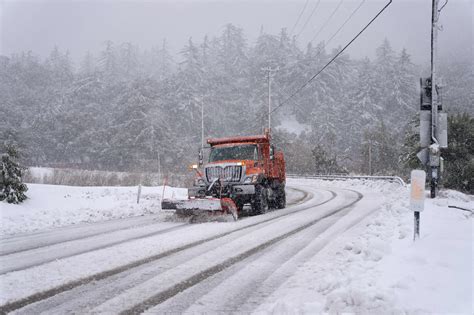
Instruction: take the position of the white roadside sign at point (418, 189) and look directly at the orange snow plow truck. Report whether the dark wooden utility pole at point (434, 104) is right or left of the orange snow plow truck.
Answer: right

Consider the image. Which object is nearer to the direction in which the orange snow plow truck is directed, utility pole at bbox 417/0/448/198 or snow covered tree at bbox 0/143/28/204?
the snow covered tree

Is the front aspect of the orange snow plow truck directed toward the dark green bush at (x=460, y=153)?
no

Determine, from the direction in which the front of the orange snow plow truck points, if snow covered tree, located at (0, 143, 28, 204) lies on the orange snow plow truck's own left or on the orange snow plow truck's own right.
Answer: on the orange snow plow truck's own right

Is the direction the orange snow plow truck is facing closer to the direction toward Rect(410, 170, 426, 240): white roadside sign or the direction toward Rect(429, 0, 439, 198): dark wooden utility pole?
the white roadside sign

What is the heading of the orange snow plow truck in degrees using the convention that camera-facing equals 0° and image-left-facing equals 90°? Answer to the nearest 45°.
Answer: approximately 45°

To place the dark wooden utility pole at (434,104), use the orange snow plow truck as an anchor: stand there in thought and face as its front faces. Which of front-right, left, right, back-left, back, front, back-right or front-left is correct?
back-left

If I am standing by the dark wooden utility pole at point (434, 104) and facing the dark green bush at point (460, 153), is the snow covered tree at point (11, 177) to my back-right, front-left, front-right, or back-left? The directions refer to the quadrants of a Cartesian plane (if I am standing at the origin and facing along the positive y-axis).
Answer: back-left

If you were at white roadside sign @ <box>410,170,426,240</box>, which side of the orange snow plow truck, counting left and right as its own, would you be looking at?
left

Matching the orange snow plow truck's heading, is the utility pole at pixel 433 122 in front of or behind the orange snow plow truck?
behind

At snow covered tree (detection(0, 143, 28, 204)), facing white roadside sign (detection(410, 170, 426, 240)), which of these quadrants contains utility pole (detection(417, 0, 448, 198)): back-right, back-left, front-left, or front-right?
front-left

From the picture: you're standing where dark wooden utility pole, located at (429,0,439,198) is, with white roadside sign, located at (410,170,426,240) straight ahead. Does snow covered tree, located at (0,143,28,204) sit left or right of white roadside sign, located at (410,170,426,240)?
right

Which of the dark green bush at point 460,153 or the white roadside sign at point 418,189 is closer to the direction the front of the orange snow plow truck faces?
the white roadside sign

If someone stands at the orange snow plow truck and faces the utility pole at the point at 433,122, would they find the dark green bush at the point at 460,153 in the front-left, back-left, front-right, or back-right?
front-left
